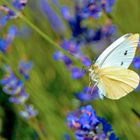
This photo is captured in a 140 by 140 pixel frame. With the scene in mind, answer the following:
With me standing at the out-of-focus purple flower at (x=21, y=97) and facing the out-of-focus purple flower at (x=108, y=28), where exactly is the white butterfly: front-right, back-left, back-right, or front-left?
front-right

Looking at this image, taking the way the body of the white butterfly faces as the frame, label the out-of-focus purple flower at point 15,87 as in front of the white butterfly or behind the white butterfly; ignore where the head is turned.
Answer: in front

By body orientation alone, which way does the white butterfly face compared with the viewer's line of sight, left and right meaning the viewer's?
facing to the left of the viewer
